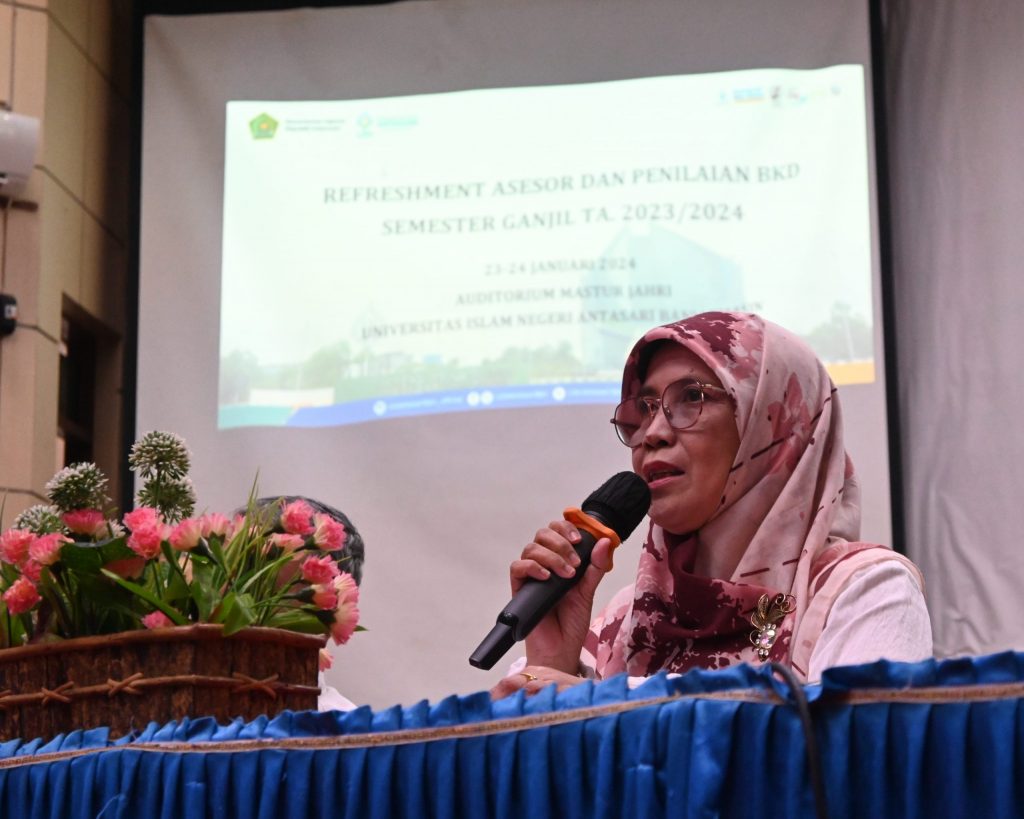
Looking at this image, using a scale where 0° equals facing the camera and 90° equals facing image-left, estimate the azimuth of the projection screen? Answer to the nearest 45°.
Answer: approximately 0°

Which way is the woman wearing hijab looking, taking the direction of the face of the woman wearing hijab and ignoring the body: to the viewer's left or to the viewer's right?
to the viewer's left

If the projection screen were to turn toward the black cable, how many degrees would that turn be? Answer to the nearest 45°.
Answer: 0° — it already faces it

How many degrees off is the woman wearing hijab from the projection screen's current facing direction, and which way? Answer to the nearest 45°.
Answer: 0° — it already faces them

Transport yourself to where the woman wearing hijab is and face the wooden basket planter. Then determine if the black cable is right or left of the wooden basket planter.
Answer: left

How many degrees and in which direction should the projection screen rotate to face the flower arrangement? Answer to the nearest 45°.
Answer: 0° — it already faces it

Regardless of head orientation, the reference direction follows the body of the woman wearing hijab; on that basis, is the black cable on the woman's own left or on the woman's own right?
on the woman's own left

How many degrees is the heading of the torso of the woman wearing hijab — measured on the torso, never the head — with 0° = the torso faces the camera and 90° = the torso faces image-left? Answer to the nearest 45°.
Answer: approximately 45°

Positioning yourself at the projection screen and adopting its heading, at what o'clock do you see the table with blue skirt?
The table with blue skirt is roughly at 12 o'clock from the projection screen.

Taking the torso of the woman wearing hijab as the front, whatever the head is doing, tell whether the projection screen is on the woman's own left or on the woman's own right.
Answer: on the woman's own right
